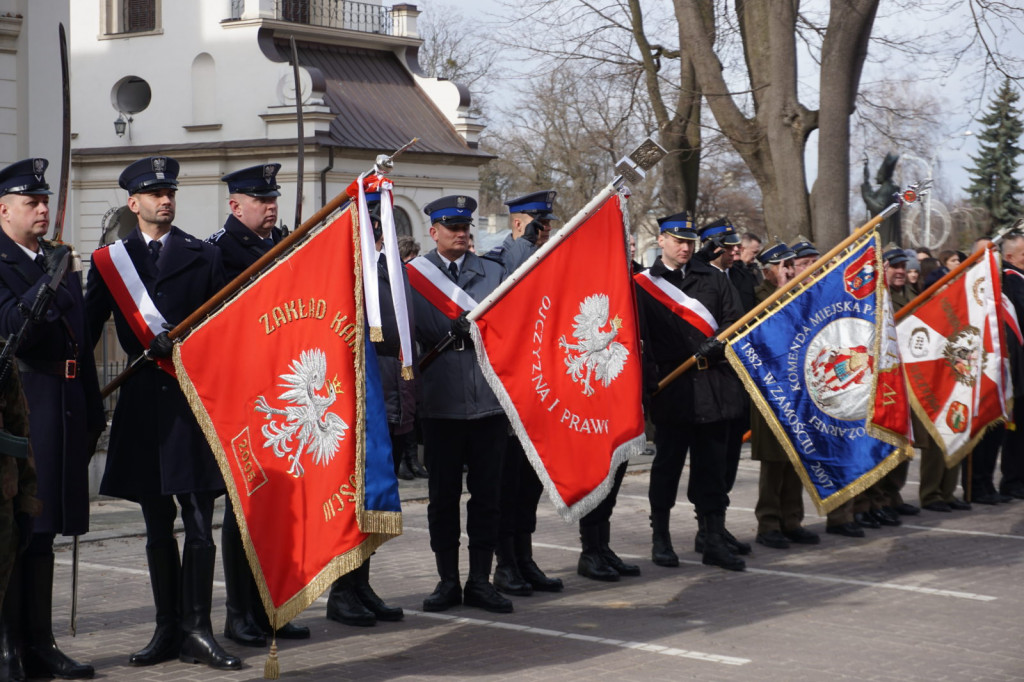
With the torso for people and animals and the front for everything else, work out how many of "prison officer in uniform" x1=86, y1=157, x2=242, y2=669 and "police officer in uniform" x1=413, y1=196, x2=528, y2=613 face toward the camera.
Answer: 2

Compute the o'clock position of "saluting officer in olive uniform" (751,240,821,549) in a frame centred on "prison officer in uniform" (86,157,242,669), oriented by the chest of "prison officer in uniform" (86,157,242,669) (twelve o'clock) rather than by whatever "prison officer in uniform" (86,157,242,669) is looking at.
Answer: "saluting officer in olive uniform" (751,240,821,549) is roughly at 8 o'clock from "prison officer in uniform" (86,157,242,669).

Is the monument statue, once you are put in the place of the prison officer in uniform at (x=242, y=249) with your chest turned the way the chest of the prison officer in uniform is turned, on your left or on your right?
on your left

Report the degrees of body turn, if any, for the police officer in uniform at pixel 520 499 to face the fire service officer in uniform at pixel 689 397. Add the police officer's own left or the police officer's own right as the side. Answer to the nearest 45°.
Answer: approximately 90° to the police officer's own left

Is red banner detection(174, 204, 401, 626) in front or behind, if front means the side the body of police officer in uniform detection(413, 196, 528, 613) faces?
in front

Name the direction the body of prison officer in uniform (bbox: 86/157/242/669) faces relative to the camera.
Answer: toward the camera

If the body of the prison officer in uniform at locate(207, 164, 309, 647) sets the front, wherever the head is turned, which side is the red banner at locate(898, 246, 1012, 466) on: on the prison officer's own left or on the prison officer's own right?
on the prison officer's own left

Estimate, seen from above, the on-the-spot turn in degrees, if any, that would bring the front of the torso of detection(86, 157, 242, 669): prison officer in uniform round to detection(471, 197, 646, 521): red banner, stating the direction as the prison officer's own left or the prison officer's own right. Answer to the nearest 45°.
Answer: approximately 90° to the prison officer's own left

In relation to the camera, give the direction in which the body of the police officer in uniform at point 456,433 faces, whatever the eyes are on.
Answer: toward the camera

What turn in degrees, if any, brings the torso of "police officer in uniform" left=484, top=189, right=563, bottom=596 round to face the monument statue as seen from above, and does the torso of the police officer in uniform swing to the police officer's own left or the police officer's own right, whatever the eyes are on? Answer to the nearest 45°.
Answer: approximately 90° to the police officer's own left

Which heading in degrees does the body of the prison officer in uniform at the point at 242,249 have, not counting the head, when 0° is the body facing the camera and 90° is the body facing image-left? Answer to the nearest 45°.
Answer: approximately 315°

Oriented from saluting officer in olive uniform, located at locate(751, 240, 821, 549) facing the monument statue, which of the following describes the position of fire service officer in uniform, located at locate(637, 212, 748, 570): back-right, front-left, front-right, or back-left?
back-left

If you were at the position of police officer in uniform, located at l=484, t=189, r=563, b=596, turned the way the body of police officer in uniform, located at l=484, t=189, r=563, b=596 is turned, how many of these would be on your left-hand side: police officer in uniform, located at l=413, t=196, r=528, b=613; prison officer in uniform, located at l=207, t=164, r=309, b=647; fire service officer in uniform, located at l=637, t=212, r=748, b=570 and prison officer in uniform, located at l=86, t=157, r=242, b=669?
1

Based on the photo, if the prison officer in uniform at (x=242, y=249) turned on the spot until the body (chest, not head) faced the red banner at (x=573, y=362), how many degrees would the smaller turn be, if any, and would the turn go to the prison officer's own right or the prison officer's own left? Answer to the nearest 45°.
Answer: approximately 45° to the prison officer's own left

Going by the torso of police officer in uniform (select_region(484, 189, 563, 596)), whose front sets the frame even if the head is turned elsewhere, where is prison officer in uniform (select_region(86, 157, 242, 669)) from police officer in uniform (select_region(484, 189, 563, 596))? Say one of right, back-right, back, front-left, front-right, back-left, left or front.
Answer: right

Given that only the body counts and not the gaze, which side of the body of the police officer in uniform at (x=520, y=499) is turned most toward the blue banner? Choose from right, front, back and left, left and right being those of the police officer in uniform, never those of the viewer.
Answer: left
